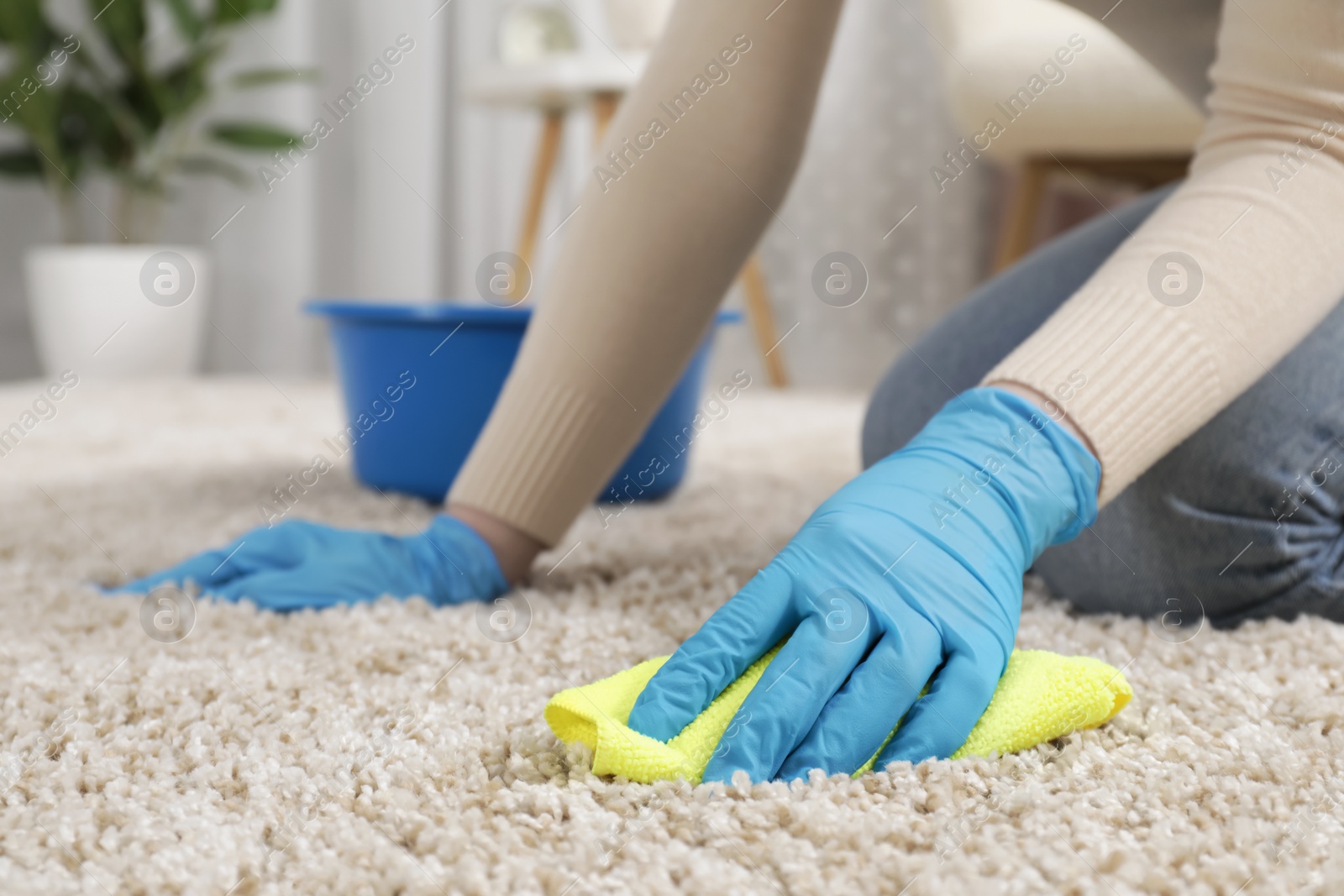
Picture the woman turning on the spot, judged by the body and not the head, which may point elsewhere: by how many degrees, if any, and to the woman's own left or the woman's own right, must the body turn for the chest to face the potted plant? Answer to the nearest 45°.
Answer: approximately 90° to the woman's own right

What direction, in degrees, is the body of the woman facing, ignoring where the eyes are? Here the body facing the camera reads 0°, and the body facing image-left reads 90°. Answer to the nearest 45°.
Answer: approximately 45°
